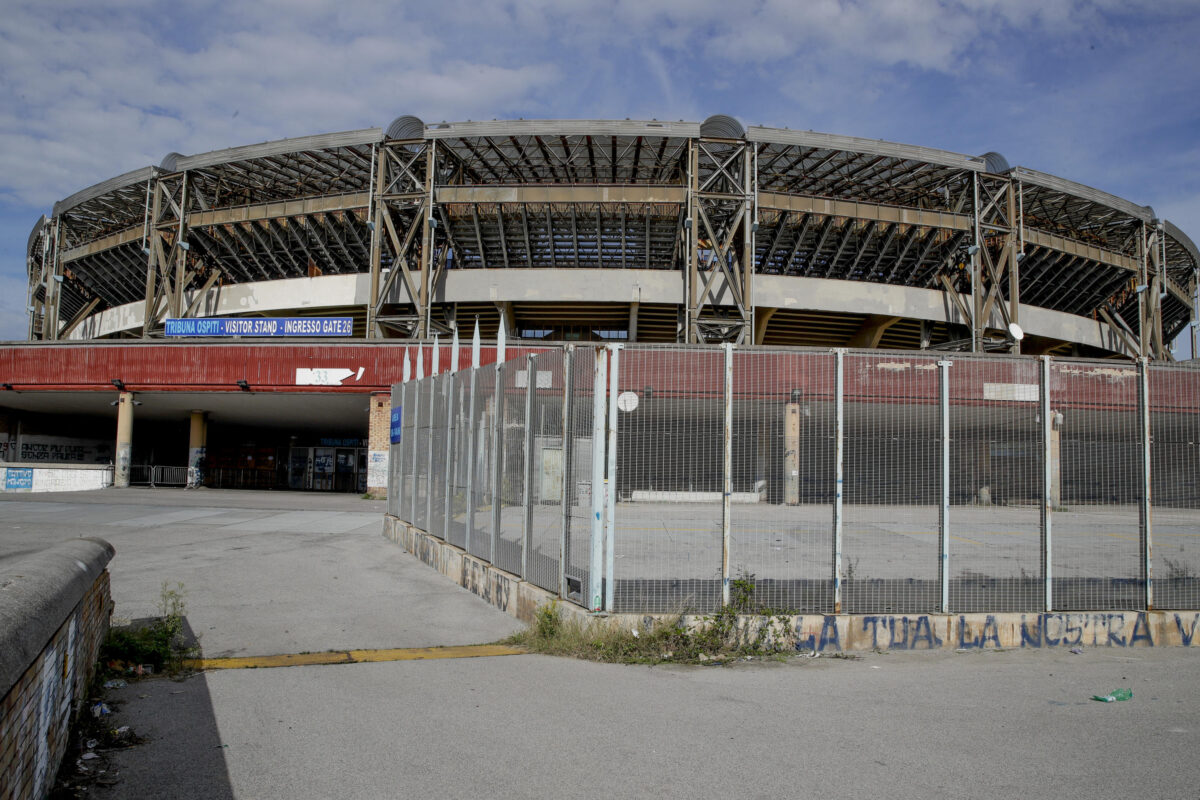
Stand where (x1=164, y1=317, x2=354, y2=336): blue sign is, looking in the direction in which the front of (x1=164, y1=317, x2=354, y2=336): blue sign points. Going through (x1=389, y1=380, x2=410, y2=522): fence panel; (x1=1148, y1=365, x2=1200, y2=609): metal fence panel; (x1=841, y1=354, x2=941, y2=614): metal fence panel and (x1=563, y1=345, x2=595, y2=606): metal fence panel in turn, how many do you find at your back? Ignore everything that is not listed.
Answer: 0

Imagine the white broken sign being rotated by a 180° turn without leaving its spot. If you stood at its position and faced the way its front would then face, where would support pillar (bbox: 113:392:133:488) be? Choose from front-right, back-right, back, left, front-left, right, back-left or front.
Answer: front-left

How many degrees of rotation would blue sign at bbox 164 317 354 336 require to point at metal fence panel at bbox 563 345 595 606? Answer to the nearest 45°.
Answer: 0° — it already faces it

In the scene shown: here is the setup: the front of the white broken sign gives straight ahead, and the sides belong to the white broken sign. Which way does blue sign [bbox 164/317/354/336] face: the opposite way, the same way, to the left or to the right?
the same way

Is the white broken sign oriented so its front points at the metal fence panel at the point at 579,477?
yes

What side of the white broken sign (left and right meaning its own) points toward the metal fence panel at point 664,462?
front

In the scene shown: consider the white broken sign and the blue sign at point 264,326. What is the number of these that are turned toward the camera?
2

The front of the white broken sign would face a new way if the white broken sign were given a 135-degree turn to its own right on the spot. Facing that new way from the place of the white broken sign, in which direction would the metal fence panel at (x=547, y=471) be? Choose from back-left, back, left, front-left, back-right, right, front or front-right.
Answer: back-left

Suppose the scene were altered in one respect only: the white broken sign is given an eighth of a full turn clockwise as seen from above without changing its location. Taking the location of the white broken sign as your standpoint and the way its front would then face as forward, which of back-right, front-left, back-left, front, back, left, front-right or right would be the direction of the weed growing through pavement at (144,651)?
front-left

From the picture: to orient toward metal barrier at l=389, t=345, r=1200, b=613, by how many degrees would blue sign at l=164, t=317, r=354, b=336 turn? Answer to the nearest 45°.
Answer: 0° — it already faces it

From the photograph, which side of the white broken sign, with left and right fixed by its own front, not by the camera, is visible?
front

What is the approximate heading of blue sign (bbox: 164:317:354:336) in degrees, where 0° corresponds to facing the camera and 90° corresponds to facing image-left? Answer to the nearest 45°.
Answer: approximately 0°
